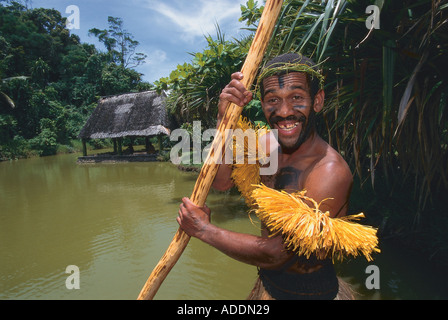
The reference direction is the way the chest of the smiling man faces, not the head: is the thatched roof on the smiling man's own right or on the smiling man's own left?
on the smiling man's own right

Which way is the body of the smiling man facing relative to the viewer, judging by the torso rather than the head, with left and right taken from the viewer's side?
facing the viewer and to the left of the viewer
